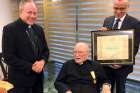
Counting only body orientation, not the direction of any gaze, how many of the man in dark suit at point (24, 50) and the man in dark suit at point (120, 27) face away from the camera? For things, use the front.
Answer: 0

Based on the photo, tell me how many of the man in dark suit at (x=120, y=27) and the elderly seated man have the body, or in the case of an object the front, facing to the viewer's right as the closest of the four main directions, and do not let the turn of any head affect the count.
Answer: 0

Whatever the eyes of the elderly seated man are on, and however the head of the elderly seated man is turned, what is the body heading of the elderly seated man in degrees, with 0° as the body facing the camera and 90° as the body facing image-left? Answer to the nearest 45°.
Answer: approximately 0°

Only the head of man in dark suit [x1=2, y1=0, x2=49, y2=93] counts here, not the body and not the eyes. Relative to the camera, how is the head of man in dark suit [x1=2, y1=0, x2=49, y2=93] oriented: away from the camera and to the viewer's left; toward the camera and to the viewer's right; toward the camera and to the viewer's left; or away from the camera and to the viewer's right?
toward the camera and to the viewer's right

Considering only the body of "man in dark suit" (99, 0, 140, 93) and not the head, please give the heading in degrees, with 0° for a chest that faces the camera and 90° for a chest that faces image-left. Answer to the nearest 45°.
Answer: approximately 45°

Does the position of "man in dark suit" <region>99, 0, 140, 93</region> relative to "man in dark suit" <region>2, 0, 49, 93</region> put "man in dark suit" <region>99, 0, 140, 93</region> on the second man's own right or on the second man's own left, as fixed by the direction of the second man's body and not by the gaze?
on the second man's own left

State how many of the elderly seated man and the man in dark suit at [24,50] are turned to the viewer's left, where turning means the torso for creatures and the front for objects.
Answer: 0

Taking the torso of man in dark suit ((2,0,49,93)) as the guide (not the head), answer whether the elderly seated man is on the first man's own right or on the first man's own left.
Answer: on the first man's own left

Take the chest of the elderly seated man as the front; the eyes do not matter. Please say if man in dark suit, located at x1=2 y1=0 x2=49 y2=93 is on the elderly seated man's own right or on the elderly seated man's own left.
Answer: on the elderly seated man's own right

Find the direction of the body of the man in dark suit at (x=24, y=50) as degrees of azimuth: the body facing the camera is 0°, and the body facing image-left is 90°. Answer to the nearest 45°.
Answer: approximately 315°
